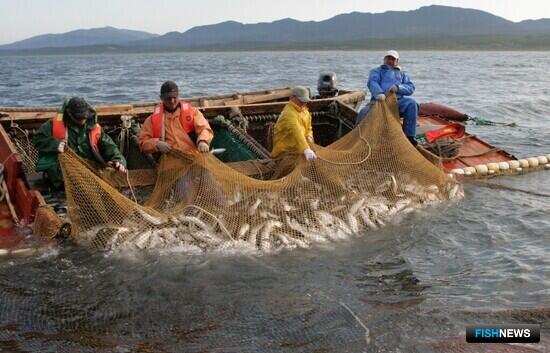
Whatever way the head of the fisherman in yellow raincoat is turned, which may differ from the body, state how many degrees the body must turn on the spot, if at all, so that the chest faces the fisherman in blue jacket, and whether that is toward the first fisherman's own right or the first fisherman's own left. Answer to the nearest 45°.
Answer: approximately 90° to the first fisherman's own left

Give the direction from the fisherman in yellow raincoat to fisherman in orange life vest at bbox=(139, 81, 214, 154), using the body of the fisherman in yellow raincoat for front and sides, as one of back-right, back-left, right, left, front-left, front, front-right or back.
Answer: back-right

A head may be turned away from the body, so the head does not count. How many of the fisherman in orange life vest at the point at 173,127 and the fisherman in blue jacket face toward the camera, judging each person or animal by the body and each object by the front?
2

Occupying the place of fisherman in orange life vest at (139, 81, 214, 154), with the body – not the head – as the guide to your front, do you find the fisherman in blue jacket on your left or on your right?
on your left

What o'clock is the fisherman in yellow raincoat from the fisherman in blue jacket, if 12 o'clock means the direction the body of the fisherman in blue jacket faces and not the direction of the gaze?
The fisherman in yellow raincoat is roughly at 1 o'clock from the fisherman in blue jacket.

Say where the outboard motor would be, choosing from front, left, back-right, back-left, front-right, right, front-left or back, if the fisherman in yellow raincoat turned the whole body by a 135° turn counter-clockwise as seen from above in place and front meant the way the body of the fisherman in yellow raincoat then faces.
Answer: front

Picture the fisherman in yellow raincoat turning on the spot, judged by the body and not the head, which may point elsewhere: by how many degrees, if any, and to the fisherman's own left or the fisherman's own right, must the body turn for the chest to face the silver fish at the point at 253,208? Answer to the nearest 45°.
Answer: approximately 45° to the fisherman's own right

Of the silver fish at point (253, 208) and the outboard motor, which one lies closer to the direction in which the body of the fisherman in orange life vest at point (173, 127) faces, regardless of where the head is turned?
the silver fish
